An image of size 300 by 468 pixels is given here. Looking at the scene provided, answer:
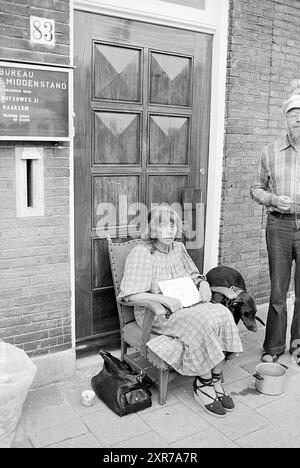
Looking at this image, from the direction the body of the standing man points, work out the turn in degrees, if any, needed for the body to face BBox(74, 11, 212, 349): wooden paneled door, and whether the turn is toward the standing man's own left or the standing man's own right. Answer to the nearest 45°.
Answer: approximately 90° to the standing man's own right

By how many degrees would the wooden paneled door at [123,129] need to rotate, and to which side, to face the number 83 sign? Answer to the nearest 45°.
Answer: approximately 90° to its right

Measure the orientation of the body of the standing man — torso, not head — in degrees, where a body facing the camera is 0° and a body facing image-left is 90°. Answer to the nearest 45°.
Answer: approximately 0°

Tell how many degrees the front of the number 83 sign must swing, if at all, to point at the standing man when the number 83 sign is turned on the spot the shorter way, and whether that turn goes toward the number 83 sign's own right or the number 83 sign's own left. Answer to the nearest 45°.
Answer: approximately 45° to the number 83 sign's own left

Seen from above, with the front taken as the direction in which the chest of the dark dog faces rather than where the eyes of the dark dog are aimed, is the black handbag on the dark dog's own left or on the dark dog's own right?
on the dark dog's own right

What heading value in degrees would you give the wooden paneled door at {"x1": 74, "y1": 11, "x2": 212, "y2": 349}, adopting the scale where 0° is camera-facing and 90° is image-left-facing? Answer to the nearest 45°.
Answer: approximately 315°
